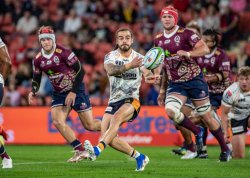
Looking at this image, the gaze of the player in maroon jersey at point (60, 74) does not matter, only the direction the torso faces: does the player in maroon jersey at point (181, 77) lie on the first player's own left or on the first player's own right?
on the first player's own left

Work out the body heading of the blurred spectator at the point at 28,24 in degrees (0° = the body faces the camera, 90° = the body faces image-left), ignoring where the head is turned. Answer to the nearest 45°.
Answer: approximately 0°

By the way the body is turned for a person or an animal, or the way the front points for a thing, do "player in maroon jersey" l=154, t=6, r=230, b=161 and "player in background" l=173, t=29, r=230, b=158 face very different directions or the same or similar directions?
same or similar directions

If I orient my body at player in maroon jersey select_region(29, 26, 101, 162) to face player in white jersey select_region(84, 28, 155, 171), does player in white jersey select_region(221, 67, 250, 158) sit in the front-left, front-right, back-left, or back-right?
front-left

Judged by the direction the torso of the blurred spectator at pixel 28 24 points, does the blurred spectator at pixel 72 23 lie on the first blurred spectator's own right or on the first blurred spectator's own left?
on the first blurred spectator's own left

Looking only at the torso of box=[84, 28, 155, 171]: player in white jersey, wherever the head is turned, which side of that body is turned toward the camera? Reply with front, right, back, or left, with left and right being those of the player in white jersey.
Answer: front

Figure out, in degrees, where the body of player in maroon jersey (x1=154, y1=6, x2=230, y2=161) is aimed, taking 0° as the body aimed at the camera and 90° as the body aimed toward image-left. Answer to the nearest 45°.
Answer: approximately 45°
